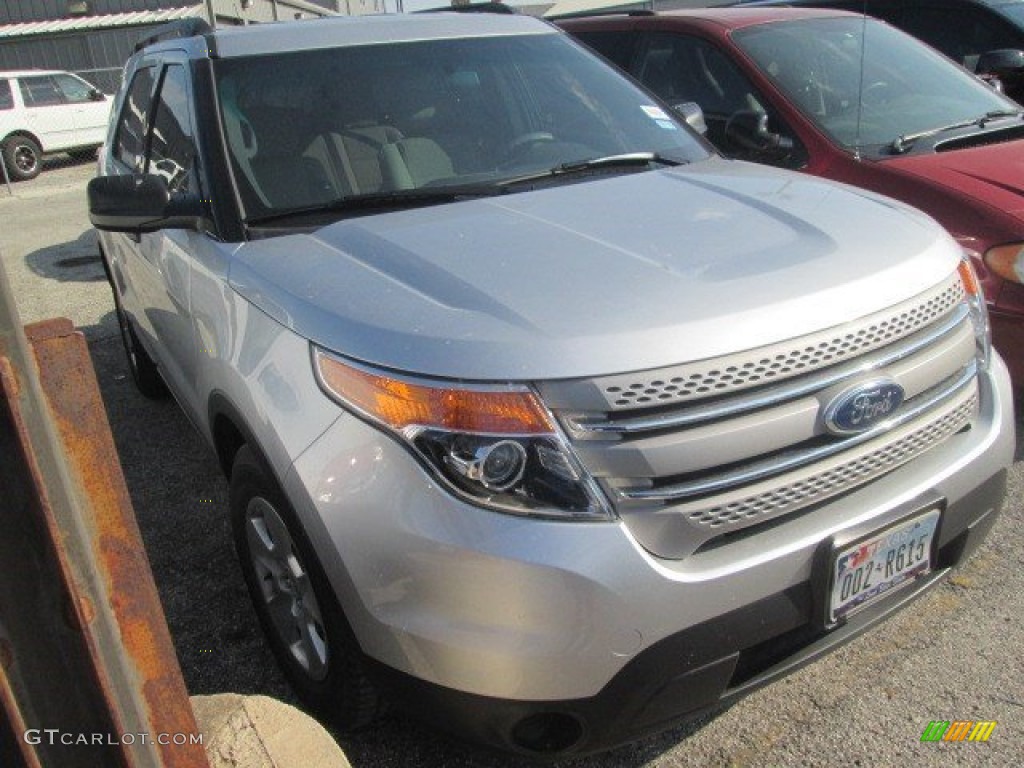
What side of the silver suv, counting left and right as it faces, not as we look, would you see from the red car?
left

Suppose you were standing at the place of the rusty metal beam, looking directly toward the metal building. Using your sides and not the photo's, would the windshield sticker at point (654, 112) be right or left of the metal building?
right

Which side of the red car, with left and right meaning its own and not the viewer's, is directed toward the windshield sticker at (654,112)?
right

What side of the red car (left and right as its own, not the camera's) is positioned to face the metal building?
back

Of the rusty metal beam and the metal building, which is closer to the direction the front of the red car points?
the rusty metal beam

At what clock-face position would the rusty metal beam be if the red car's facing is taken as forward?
The rusty metal beam is roughly at 2 o'clock from the red car.

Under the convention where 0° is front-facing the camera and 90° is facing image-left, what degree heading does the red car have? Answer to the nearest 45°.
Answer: approximately 315°
